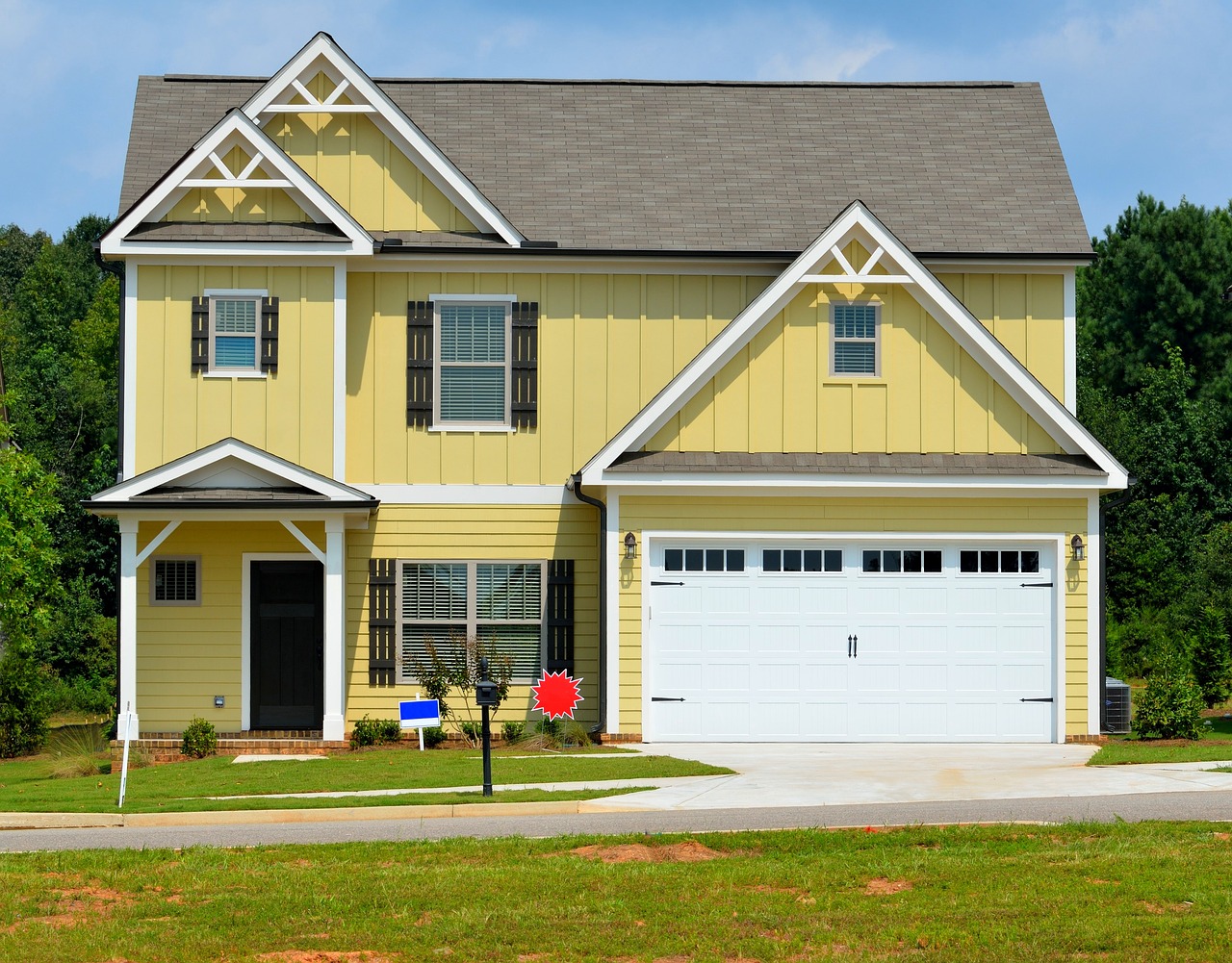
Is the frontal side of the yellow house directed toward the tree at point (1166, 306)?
no

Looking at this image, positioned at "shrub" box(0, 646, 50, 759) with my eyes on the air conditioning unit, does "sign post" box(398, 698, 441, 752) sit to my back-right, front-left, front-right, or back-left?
front-right

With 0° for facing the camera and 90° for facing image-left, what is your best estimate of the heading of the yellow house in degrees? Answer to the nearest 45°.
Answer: approximately 0°

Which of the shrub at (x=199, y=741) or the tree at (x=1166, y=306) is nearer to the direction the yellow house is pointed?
the shrub

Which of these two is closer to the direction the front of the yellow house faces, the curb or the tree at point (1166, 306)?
the curb

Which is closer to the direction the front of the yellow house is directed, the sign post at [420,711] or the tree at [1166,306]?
the sign post

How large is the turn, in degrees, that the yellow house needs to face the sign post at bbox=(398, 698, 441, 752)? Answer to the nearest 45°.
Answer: approximately 45° to its right

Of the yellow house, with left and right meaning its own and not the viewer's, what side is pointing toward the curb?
front

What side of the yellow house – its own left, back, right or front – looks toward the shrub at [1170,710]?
left

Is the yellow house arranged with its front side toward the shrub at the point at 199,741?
no

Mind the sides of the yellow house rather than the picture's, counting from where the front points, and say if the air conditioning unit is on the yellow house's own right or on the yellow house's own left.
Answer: on the yellow house's own left

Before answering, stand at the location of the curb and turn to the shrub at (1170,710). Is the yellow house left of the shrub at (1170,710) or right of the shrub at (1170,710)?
left
